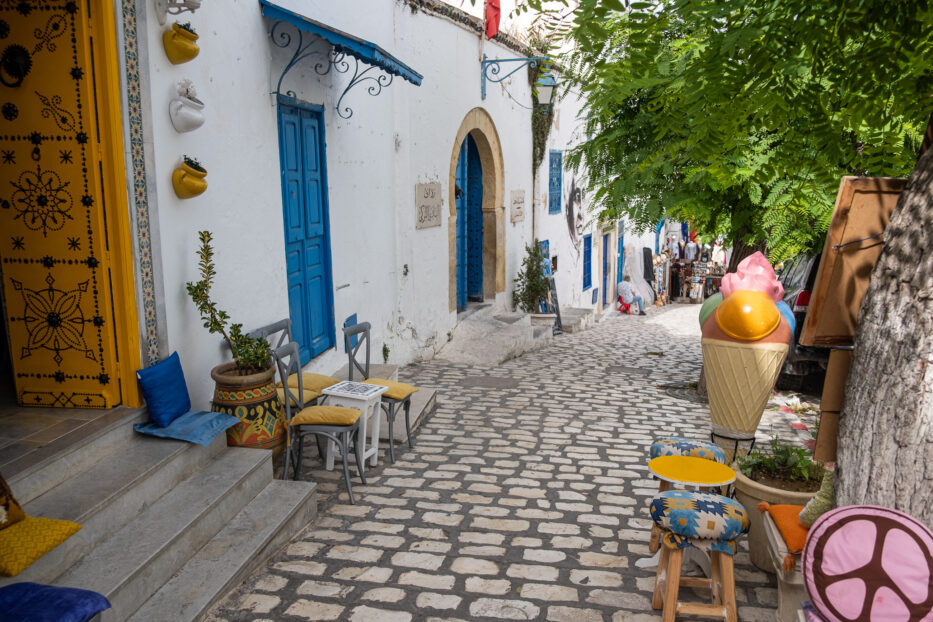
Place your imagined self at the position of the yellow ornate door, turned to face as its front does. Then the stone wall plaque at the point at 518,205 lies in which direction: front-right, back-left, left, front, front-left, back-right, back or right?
back-left

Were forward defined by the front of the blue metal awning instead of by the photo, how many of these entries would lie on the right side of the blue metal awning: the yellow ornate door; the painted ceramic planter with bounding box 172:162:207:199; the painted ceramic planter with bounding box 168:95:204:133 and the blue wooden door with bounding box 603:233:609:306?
3

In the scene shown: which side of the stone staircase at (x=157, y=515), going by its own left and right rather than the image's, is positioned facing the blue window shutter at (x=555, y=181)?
left

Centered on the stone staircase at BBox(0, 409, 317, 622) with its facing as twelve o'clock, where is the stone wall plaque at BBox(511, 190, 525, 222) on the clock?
The stone wall plaque is roughly at 9 o'clock from the stone staircase.

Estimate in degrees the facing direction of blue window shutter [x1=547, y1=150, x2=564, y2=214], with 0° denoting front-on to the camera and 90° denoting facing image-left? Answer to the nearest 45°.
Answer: approximately 315°

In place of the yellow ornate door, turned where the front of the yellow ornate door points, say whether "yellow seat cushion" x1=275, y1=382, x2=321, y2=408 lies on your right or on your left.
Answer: on your left

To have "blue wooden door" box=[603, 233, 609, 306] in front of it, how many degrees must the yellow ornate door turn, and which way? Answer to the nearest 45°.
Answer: approximately 135° to its left
